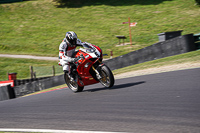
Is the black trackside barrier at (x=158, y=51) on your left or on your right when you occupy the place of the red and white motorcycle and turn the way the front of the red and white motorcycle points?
on your left

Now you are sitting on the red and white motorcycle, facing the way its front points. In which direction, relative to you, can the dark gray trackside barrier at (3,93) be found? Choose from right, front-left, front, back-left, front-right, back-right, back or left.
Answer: back

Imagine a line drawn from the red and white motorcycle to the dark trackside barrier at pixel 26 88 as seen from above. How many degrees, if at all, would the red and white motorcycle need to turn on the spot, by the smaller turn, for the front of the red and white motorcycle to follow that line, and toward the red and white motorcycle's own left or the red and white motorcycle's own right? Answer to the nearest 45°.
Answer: approximately 180°

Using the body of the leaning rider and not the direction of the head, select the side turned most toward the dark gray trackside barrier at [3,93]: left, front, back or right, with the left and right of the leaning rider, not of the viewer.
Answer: back

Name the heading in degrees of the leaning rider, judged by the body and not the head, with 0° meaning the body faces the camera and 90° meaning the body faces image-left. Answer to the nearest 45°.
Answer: approximately 315°

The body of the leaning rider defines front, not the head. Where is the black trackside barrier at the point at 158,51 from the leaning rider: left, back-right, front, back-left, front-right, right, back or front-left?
left

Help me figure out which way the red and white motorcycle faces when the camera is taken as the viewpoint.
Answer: facing the viewer and to the right of the viewer
